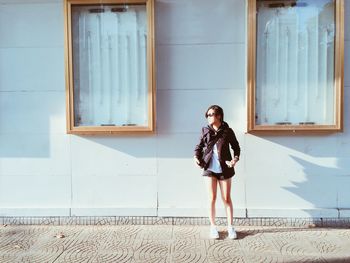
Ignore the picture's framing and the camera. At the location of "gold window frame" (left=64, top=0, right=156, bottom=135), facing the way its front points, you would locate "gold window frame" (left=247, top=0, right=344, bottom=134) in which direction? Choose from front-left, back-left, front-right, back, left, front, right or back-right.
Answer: left

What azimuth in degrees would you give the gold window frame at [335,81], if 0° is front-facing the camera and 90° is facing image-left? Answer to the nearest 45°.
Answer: approximately 0°

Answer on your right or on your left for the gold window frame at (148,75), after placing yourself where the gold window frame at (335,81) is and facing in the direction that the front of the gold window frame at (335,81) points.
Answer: on your right

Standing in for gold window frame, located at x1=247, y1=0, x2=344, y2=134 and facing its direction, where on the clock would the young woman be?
The young woman is roughly at 2 o'clock from the gold window frame.

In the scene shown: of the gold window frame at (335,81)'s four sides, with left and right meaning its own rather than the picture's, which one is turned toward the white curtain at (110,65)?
right

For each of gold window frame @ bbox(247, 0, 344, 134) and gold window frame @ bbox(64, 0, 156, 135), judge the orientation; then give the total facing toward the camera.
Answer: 2

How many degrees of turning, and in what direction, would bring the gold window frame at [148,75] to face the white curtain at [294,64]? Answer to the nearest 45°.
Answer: approximately 90° to its left

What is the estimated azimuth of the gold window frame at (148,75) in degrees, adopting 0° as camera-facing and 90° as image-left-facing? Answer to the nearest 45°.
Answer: approximately 0°
